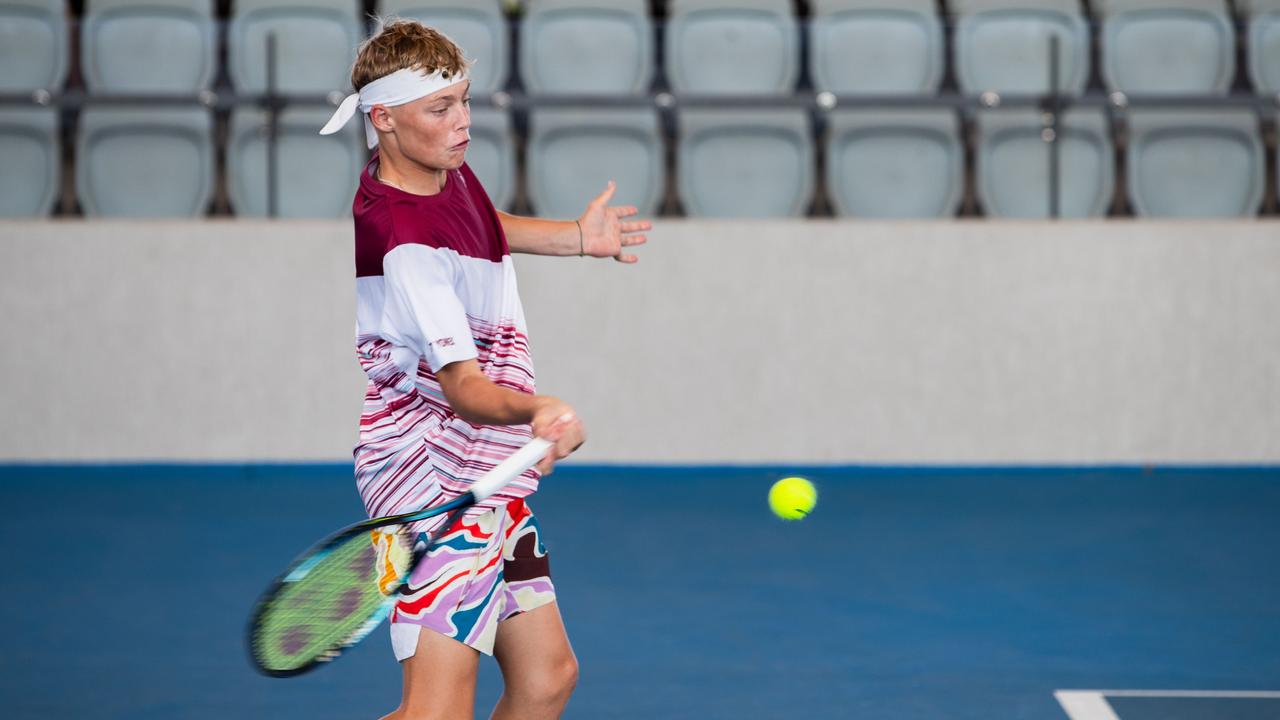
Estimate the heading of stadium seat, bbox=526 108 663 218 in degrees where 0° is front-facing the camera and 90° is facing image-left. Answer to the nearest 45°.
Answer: approximately 0°

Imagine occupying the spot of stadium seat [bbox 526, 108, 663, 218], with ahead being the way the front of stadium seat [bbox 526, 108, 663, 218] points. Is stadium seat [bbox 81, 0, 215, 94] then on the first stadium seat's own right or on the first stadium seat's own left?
on the first stadium seat's own right

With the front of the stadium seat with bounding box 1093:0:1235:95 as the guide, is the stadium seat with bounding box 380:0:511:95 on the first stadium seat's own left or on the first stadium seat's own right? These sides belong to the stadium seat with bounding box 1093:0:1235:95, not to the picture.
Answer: on the first stadium seat's own right

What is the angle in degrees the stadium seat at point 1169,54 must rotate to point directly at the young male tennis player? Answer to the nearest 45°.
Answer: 0° — it already faces them

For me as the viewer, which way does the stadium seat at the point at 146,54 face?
facing the viewer

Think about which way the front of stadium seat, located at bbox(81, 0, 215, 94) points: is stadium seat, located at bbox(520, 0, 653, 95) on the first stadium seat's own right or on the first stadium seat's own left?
on the first stadium seat's own left

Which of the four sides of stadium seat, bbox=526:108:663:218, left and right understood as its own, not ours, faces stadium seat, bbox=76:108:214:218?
right

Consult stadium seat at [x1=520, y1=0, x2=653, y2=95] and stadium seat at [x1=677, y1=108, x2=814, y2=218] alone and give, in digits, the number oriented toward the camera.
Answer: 2

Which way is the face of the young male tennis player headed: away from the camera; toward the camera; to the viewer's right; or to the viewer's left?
to the viewer's right

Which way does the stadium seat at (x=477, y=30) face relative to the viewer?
toward the camera

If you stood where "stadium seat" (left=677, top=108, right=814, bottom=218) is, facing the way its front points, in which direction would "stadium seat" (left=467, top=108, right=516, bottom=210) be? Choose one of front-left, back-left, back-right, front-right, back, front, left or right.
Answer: right

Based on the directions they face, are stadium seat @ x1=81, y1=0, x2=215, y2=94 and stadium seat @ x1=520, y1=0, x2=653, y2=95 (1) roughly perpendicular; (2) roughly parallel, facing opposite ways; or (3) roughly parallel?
roughly parallel

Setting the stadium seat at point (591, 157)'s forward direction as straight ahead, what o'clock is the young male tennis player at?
The young male tennis player is roughly at 12 o'clock from the stadium seat.
